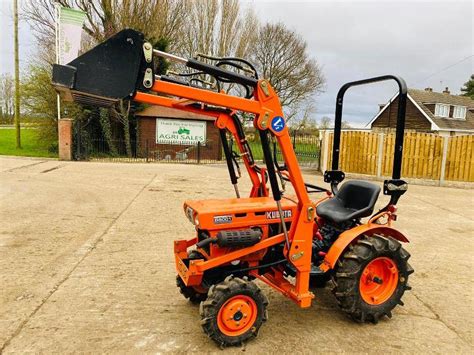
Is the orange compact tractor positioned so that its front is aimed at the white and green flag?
no

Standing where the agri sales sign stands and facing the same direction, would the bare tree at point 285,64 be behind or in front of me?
behind

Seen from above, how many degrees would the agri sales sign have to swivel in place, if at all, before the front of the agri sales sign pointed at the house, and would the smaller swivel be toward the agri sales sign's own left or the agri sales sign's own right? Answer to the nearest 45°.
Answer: approximately 135° to the agri sales sign's own left

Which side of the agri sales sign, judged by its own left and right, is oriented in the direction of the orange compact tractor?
front

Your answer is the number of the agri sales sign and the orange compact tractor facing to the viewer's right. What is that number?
0

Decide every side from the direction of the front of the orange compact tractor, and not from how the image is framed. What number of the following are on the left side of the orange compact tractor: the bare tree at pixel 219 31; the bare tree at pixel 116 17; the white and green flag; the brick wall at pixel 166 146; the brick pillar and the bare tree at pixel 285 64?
0

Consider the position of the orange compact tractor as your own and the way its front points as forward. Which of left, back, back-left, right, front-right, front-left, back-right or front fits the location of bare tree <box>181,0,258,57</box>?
back-right

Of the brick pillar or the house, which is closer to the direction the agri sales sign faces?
the brick pillar

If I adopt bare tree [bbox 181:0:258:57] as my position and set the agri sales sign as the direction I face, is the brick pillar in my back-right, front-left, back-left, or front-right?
front-right

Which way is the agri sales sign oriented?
toward the camera

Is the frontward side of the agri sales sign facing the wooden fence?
no

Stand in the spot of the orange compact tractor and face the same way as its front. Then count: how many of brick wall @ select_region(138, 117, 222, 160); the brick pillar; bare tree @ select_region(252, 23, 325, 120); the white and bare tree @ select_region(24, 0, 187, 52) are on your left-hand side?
0

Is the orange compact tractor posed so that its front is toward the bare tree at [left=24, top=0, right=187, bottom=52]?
no

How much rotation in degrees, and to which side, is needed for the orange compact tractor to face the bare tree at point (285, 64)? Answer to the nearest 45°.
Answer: approximately 135° to its right

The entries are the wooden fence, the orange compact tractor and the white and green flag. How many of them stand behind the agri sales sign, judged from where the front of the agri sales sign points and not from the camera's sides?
0

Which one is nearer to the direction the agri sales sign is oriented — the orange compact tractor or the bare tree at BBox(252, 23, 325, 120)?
the orange compact tractor

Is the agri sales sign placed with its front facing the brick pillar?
no

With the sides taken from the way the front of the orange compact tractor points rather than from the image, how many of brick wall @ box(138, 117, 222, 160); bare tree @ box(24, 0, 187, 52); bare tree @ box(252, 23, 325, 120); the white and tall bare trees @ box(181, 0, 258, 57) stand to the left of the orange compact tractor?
0

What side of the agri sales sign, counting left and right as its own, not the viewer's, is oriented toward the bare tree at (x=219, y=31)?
back

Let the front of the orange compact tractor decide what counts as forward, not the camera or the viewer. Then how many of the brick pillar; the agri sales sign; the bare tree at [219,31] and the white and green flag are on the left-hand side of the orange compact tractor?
0

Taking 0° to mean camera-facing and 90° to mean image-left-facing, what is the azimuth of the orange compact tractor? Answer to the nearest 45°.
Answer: approximately 45°
